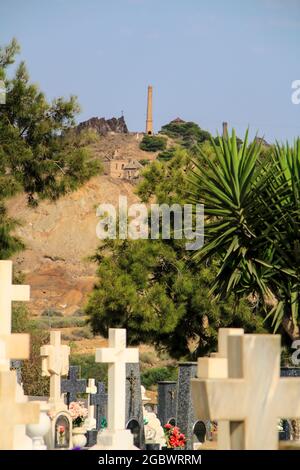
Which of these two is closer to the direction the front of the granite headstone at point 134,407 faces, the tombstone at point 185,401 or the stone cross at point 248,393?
the stone cross

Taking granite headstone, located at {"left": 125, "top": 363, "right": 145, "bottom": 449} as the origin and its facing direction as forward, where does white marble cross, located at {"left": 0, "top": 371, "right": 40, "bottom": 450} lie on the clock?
The white marble cross is roughly at 12 o'clock from the granite headstone.

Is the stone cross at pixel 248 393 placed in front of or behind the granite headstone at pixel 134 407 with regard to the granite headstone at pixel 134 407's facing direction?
in front

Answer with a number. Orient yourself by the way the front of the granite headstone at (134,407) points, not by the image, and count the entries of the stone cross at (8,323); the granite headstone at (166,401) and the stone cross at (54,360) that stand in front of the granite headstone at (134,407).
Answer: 1

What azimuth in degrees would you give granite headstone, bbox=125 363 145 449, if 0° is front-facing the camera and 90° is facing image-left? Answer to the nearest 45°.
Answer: approximately 0°

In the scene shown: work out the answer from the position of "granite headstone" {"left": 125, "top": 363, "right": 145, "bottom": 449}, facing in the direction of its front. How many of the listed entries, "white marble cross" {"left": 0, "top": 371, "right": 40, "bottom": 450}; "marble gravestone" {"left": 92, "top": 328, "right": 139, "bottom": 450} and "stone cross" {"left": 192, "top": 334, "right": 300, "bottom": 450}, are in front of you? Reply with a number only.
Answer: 3

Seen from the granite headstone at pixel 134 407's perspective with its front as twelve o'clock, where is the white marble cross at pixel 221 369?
The white marble cross is roughly at 12 o'clock from the granite headstone.

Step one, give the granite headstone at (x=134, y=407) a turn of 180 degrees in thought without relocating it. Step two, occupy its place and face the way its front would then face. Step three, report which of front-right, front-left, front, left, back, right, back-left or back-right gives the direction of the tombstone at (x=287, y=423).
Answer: front-right

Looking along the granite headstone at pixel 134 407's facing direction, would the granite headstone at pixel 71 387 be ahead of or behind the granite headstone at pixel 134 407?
behind
